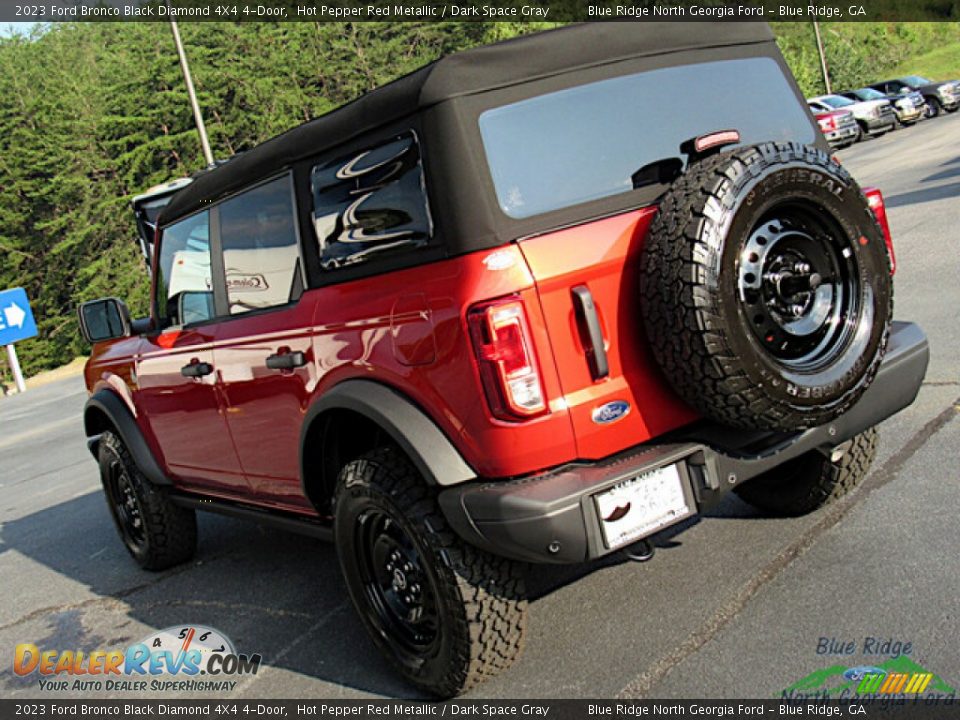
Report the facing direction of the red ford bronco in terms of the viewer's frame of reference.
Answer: facing away from the viewer and to the left of the viewer

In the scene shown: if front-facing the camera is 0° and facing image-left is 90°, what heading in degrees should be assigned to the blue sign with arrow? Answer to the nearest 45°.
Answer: approximately 0°

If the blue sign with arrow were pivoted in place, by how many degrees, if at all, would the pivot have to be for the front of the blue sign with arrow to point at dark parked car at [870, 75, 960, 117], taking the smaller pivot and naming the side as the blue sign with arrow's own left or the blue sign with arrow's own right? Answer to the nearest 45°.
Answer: approximately 90° to the blue sign with arrow's own left

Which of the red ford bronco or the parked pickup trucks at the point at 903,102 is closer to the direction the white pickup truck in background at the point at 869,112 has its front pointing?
the red ford bronco

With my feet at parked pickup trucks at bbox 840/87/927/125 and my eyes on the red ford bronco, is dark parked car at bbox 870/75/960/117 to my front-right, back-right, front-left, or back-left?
back-left
